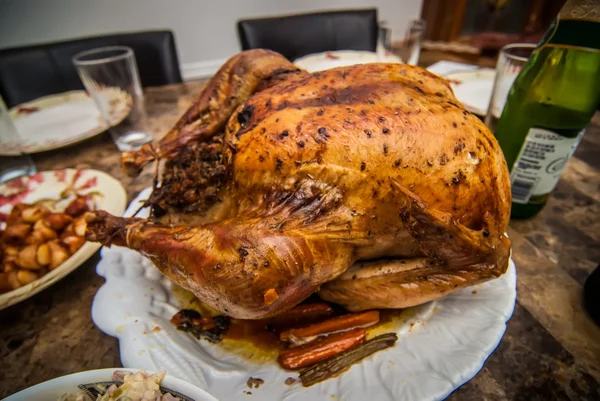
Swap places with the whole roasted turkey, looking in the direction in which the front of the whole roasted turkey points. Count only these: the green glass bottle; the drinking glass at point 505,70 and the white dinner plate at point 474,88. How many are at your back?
0

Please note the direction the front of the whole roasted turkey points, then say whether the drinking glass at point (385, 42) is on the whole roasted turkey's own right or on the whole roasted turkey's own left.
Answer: on the whole roasted turkey's own left

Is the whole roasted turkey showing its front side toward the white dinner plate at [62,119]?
no

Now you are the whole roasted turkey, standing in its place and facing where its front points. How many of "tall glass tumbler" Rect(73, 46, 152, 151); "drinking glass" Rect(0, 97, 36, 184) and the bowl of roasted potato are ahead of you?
0

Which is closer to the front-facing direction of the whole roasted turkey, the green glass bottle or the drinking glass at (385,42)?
the green glass bottle

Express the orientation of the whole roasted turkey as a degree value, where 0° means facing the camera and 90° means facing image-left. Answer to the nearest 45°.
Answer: approximately 270°

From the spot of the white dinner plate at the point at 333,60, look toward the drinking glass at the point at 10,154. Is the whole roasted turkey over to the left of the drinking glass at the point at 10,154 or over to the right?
left

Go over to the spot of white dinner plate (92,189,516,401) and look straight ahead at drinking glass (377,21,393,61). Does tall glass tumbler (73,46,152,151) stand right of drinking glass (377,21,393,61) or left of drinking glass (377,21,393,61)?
left

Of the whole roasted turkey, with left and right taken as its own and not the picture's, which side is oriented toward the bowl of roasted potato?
back

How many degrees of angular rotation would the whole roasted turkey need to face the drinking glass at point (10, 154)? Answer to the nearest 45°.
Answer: approximately 135° to its left

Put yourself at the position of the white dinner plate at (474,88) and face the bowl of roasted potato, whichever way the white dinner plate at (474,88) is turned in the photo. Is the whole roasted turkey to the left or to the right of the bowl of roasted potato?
left
